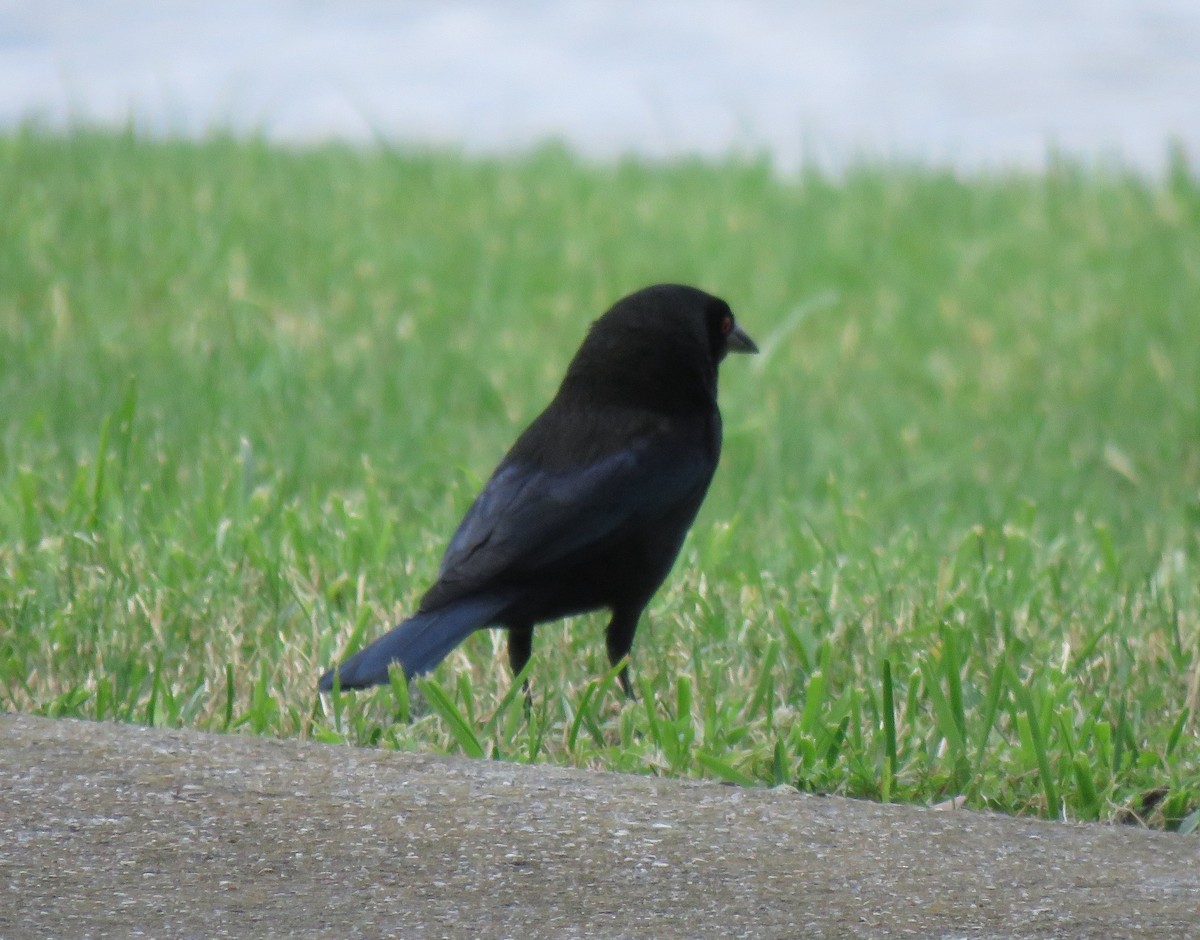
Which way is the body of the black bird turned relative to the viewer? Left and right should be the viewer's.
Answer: facing away from the viewer and to the right of the viewer
